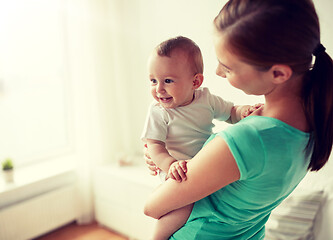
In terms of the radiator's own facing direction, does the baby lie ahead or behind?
ahead

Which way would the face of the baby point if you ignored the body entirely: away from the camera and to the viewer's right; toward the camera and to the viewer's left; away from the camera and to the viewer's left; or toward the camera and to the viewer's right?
toward the camera and to the viewer's left

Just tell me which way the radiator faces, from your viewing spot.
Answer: facing the viewer and to the right of the viewer
